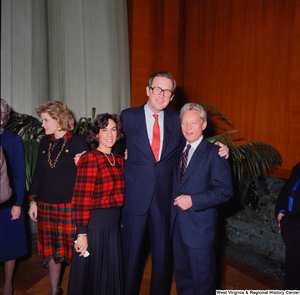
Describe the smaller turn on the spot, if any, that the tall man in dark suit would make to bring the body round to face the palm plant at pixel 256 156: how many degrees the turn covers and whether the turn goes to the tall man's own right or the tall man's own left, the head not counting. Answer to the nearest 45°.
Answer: approximately 135° to the tall man's own left

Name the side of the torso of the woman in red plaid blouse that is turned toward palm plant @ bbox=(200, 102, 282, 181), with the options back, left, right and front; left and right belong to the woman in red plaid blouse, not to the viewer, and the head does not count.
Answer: left
